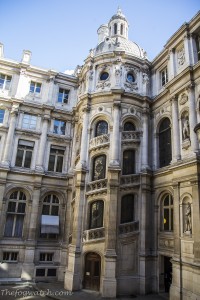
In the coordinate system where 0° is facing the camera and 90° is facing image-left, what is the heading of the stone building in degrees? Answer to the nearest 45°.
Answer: approximately 0°
